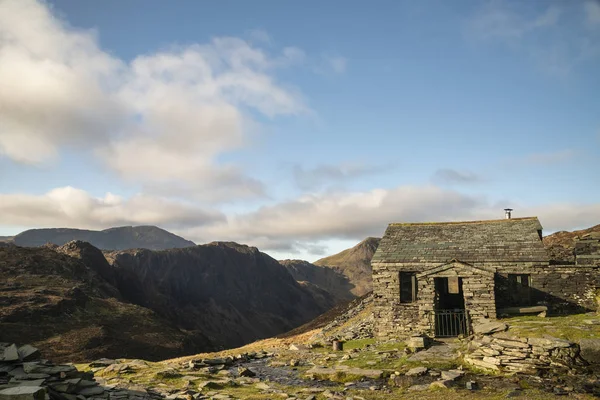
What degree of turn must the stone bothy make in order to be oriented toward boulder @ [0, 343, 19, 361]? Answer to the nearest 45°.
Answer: approximately 45° to its right

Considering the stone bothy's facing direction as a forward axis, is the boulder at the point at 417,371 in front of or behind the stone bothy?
in front

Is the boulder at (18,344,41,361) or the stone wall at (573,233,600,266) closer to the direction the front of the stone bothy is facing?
the boulder

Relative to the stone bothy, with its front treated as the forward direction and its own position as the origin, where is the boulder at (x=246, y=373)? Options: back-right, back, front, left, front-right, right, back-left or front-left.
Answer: front-right

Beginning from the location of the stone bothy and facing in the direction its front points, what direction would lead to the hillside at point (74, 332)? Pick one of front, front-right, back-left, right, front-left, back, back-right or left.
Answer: right

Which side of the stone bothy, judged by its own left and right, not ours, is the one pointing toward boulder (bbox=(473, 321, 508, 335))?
front

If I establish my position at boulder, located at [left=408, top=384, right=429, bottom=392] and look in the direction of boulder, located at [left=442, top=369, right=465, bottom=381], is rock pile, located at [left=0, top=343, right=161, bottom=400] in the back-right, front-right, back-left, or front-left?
back-left

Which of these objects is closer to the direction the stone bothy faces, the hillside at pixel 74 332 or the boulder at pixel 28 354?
the boulder

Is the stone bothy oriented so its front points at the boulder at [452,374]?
yes

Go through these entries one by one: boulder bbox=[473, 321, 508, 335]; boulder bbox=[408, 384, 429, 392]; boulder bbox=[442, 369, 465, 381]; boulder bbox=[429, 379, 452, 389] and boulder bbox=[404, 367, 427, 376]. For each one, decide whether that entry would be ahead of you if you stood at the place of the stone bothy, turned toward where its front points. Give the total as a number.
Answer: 5

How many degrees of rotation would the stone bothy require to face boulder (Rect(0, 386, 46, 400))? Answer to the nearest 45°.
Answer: approximately 45° to its right

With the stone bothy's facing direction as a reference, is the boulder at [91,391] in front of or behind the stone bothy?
in front

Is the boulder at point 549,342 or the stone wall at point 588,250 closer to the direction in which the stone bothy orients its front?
the boulder

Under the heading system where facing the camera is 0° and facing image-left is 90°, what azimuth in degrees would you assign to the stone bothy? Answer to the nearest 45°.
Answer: approximately 0°

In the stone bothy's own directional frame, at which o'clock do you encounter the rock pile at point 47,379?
The rock pile is roughly at 1 o'clock from the stone bothy.
